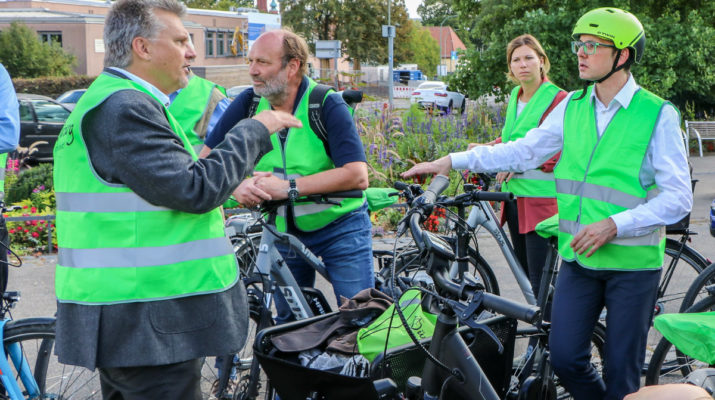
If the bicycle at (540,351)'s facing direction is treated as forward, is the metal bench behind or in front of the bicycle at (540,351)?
behind

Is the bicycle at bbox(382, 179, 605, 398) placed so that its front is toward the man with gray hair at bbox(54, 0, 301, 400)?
yes

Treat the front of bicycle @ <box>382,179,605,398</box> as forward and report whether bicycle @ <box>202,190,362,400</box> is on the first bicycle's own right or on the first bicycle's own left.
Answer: on the first bicycle's own right
